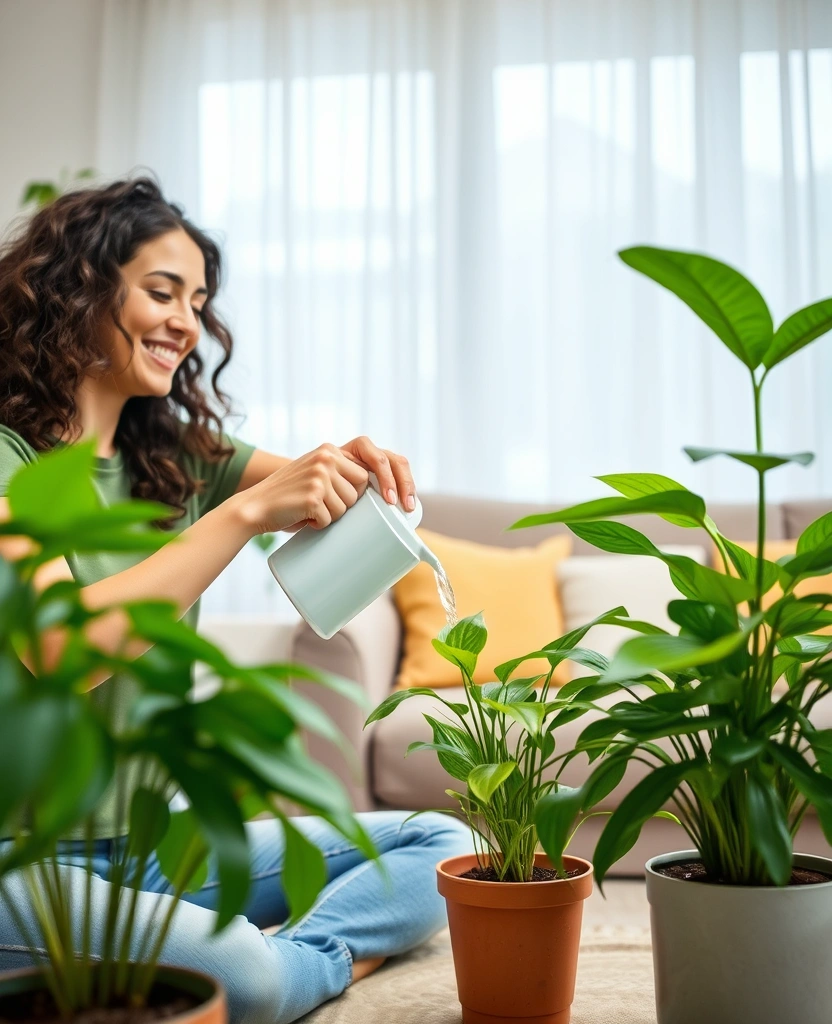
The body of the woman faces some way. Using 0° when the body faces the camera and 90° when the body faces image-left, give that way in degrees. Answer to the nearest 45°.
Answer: approximately 315°

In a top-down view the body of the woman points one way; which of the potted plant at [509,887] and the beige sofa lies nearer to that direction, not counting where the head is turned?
the potted plant

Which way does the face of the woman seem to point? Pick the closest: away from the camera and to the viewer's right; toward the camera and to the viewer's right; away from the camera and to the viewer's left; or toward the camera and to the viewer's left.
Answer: toward the camera and to the viewer's right

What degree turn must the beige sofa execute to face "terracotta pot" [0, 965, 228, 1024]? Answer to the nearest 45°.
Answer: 0° — it already faces it

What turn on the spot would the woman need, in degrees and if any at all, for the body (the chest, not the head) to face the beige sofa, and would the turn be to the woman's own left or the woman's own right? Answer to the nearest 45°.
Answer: approximately 90° to the woman's own left

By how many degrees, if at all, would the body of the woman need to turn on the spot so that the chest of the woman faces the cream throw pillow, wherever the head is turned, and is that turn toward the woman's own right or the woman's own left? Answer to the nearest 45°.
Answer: approximately 90° to the woman's own left

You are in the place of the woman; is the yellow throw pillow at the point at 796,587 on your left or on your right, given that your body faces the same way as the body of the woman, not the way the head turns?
on your left

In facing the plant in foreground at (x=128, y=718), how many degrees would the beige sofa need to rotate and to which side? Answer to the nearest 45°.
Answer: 0° — it already faces it

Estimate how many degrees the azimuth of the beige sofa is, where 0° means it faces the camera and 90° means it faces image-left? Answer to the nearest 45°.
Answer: approximately 0°
